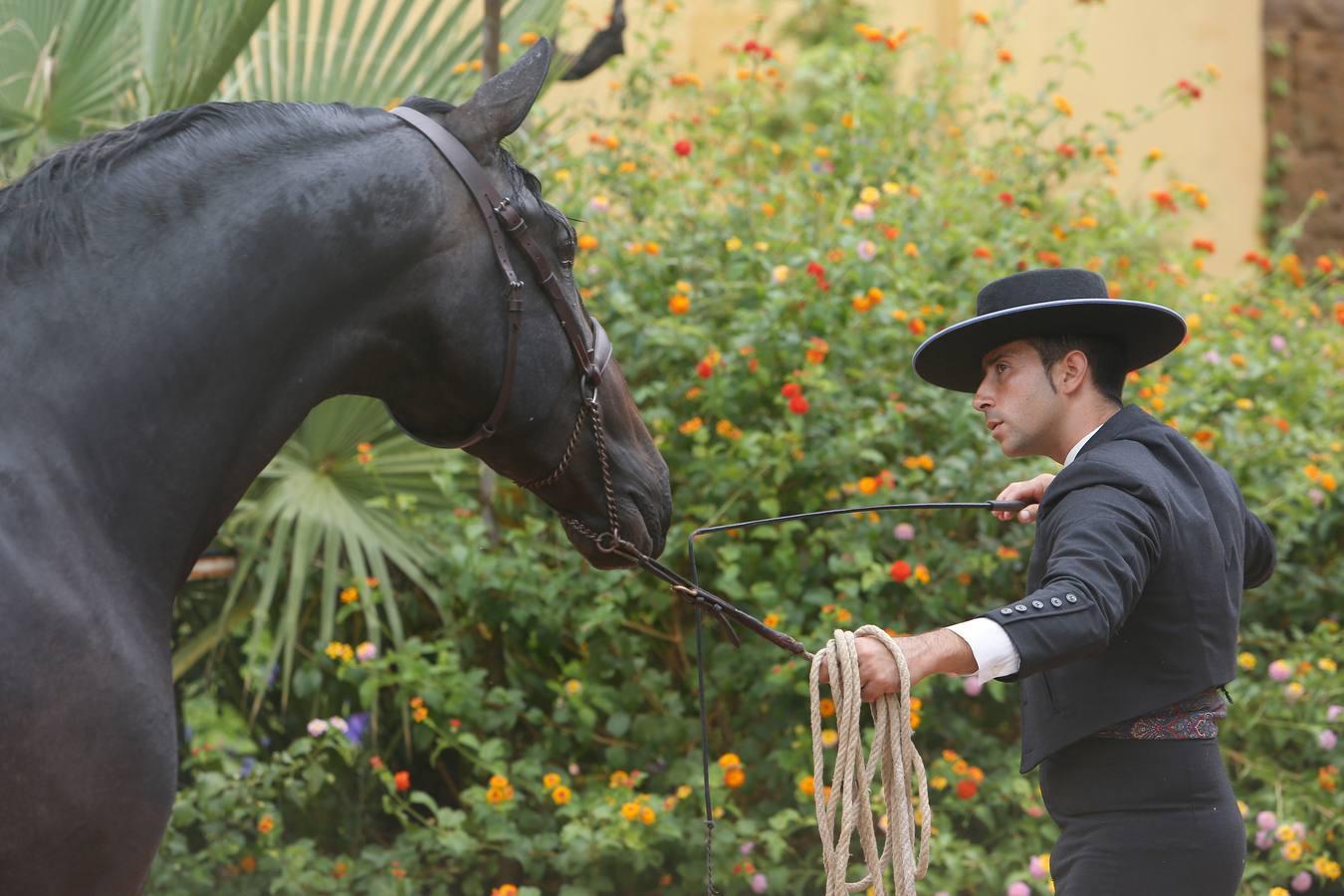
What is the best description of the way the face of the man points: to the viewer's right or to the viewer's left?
to the viewer's left

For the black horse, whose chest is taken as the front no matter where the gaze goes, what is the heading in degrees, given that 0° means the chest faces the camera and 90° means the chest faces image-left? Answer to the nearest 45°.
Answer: approximately 270°

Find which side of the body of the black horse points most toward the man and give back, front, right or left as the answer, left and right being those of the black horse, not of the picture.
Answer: front
